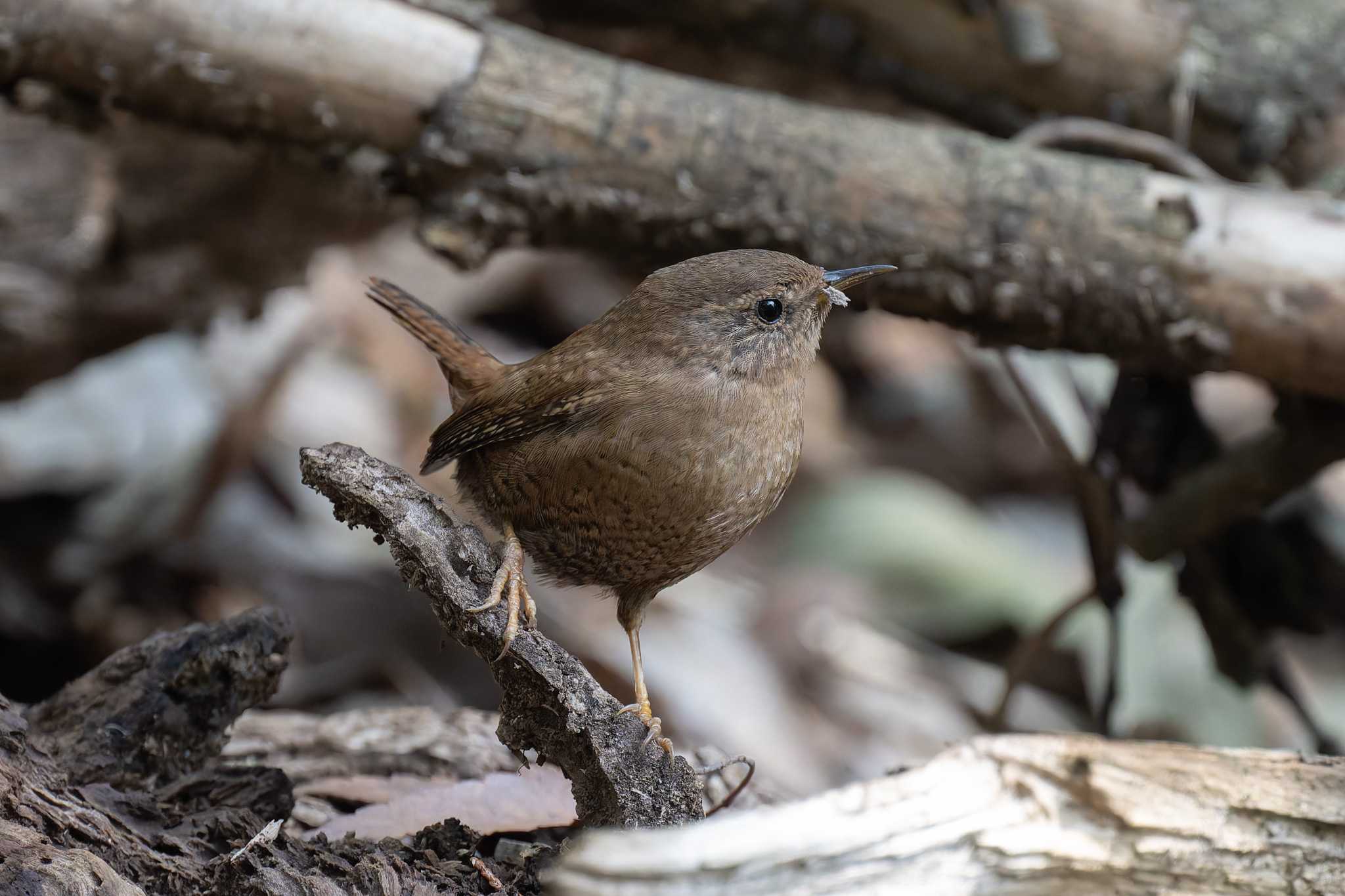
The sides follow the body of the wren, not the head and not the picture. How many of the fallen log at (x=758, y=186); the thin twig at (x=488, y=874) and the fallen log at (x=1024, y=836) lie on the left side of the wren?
1

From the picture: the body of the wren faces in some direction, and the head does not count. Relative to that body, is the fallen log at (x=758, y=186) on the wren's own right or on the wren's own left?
on the wren's own left

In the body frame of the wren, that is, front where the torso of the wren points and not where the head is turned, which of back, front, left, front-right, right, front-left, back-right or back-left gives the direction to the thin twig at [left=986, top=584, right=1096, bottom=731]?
front-left

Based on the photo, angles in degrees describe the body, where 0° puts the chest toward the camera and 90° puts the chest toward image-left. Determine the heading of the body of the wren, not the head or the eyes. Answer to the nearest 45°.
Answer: approximately 270°

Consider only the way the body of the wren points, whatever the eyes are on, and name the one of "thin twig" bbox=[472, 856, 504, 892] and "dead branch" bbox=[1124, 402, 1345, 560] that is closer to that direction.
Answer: the dead branch

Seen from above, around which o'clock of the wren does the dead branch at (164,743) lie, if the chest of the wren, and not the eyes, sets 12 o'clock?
The dead branch is roughly at 5 o'clock from the wren.

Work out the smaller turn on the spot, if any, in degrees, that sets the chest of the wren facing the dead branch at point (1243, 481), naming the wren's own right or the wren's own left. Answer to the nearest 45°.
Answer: approximately 45° to the wren's own left

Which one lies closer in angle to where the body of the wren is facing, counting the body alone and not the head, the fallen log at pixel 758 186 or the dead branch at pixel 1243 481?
the dead branch

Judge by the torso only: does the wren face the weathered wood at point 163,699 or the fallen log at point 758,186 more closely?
the fallen log

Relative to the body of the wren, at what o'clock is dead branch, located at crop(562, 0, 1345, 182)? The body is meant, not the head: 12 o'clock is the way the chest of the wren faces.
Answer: The dead branch is roughly at 10 o'clock from the wren.
